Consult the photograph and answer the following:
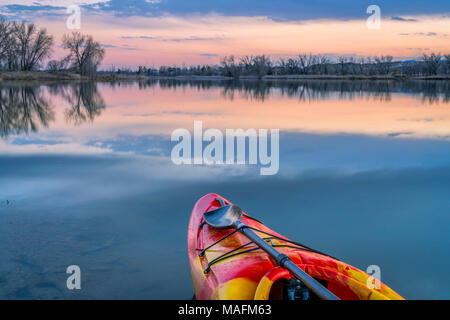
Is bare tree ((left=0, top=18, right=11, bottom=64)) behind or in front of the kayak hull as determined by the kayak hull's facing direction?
in front

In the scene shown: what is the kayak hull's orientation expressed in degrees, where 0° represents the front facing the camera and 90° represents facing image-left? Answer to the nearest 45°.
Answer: approximately 135°
